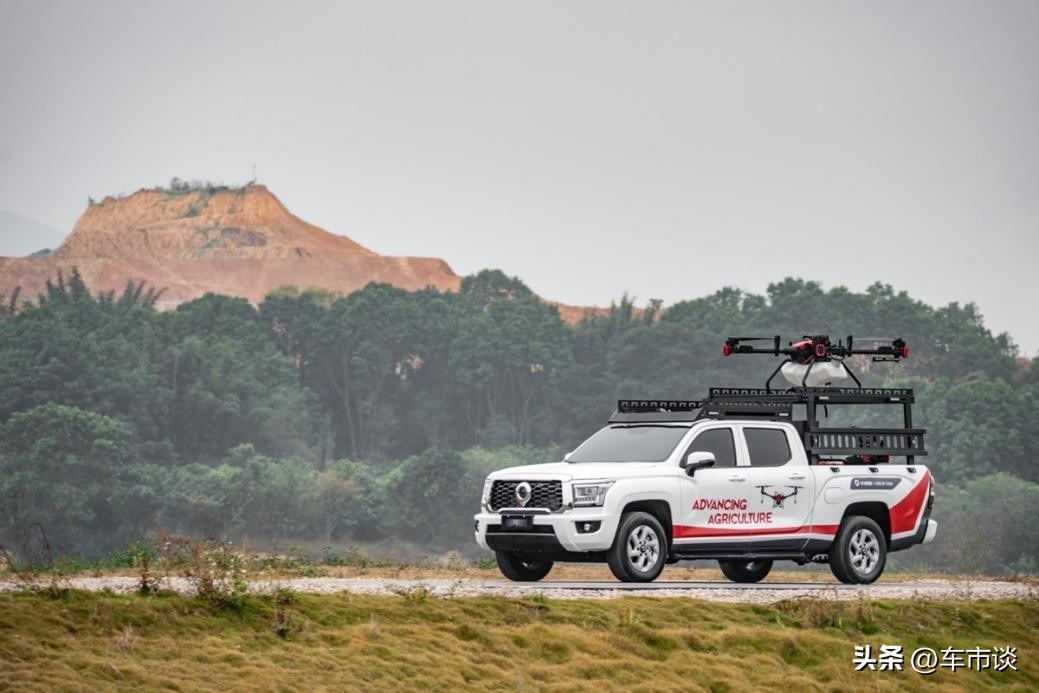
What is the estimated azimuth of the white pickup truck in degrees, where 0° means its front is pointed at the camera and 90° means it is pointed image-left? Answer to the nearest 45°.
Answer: approximately 45°
